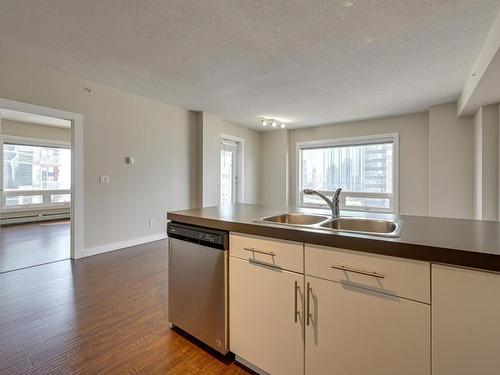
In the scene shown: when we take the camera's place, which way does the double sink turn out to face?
facing the viewer and to the left of the viewer

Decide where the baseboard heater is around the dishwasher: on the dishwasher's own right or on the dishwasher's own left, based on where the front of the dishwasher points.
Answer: on the dishwasher's own right

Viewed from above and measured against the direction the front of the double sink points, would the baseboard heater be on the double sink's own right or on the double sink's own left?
on the double sink's own right

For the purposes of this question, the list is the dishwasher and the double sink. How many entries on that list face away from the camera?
0
